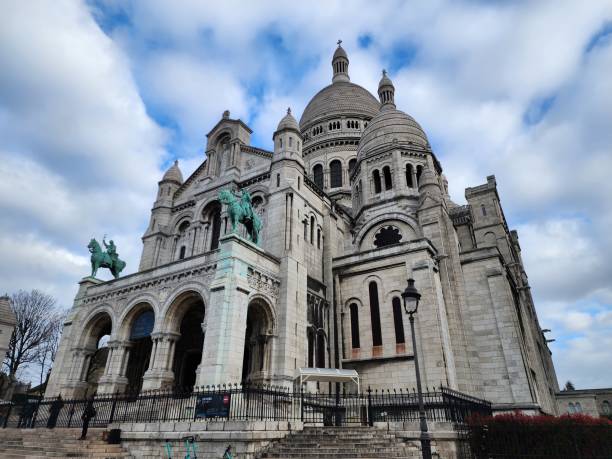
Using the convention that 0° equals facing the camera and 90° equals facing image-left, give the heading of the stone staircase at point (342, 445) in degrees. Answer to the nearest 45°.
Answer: approximately 0°

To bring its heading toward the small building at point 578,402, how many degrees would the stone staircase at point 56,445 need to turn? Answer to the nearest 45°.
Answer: approximately 90° to its left

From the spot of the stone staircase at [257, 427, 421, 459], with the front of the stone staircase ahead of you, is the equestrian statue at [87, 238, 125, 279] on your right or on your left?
on your right

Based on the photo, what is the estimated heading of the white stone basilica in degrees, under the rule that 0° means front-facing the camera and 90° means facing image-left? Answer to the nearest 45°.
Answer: approximately 45°

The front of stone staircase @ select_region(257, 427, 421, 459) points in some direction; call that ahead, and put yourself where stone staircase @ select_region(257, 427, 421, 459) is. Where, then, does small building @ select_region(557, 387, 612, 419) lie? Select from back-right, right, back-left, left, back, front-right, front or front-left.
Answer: back-left

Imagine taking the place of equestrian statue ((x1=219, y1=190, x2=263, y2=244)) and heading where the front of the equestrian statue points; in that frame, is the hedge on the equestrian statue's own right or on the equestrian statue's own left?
on the equestrian statue's own left

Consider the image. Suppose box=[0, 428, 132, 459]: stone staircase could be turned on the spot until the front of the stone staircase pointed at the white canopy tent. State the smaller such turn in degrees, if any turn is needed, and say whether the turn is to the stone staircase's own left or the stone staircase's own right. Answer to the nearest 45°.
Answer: approximately 90° to the stone staircase's own left
